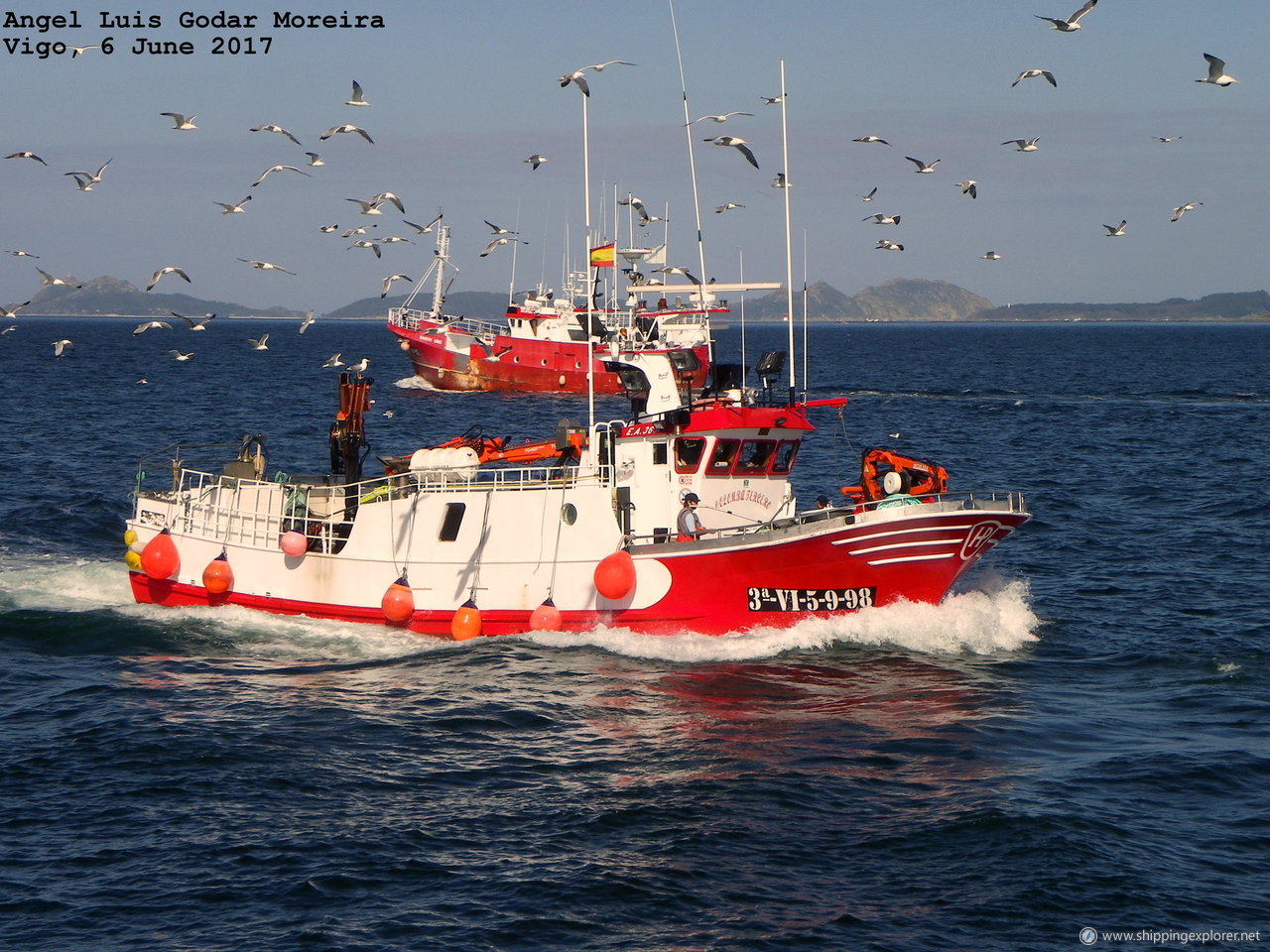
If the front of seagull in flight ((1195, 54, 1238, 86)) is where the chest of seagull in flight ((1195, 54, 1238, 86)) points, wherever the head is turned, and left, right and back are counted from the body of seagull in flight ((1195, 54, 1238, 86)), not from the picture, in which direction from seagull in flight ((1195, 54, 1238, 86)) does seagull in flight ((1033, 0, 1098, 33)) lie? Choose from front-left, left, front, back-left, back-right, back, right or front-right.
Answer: back

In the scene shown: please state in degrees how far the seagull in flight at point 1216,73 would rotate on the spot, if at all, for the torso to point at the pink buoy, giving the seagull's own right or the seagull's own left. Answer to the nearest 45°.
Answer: approximately 135° to the seagull's own right

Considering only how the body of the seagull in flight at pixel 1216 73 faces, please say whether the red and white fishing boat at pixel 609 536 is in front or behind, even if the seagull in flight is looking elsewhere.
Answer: behind

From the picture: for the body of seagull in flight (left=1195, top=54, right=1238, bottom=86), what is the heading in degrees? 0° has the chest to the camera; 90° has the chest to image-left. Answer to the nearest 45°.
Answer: approximately 270°

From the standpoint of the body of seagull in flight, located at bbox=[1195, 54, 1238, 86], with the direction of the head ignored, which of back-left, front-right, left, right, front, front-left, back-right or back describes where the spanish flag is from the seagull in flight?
back-right

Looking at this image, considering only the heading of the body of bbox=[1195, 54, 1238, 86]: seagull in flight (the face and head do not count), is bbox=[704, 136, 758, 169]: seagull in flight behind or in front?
behind

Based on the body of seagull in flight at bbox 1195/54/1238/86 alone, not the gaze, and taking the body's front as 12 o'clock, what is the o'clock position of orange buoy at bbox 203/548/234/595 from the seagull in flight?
The orange buoy is roughly at 5 o'clock from the seagull in flight.
